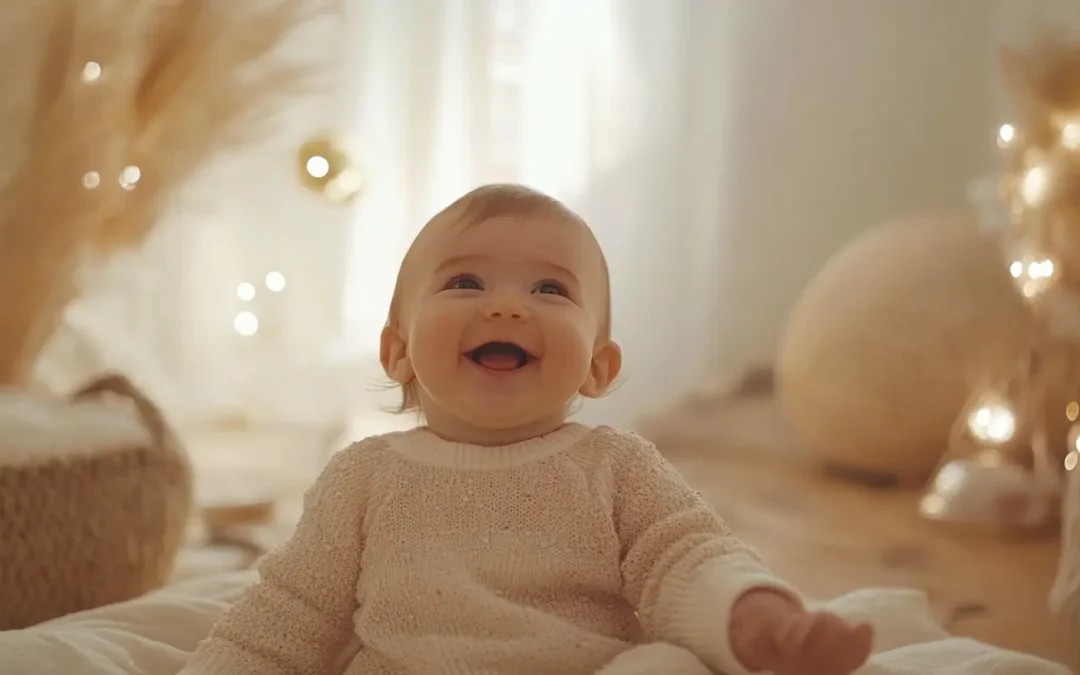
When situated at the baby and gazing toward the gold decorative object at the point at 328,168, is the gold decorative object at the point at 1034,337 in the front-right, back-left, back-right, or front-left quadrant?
front-right

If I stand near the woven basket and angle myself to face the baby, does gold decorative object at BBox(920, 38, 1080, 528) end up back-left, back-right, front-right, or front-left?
front-left

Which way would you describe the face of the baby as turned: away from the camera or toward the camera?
toward the camera

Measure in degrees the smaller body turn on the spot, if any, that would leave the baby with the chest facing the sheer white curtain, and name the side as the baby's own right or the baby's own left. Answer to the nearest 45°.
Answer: approximately 180°

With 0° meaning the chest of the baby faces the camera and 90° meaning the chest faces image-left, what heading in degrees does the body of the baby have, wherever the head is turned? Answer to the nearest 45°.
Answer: approximately 0°

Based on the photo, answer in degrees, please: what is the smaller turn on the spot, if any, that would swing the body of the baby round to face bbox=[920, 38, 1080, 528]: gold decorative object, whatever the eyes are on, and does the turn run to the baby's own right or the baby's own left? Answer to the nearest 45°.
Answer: approximately 135° to the baby's own left

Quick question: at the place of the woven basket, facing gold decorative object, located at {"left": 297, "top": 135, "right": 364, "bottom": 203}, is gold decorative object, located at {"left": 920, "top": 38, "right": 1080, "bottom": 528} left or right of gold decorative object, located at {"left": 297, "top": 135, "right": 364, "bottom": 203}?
right

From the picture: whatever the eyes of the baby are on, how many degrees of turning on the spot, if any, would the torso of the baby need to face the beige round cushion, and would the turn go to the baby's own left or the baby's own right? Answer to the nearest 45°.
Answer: approximately 135° to the baby's own left

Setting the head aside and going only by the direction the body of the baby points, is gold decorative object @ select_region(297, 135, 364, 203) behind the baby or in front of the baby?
behind

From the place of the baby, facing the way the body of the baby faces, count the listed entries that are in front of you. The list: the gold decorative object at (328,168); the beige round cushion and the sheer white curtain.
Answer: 0
